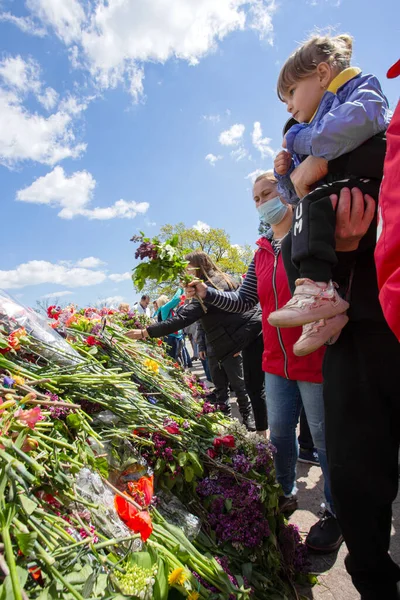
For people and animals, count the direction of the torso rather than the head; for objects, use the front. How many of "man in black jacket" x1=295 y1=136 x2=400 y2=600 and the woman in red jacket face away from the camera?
0

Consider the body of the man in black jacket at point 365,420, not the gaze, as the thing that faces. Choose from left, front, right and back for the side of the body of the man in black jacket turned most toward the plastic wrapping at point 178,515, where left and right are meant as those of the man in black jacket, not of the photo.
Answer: front

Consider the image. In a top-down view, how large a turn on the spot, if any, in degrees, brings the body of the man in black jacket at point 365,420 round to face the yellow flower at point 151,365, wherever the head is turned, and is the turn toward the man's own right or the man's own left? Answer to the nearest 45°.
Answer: approximately 45° to the man's own right

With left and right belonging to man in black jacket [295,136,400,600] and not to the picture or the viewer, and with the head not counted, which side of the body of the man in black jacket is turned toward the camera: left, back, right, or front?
left

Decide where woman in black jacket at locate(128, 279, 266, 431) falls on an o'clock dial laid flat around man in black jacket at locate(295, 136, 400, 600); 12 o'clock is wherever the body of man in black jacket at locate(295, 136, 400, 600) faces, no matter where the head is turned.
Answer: woman in black jacket at locate(128, 279, 266, 431) is roughly at 2 o'clock from man in black jacket at locate(295, 136, 400, 600).

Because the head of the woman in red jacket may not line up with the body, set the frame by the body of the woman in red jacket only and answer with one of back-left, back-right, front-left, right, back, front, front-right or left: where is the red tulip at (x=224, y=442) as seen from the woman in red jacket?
front

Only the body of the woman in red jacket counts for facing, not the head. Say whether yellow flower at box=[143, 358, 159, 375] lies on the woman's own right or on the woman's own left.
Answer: on the woman's own right

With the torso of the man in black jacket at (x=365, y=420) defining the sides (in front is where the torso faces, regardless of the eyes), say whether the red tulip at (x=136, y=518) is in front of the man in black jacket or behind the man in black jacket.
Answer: in front

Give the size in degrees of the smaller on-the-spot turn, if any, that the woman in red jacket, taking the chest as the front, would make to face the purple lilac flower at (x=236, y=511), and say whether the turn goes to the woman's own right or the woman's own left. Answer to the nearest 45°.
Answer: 0° — they already face it

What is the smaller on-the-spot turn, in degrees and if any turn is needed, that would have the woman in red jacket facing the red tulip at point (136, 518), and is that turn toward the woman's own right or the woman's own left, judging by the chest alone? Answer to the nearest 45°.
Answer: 0° — they already face it

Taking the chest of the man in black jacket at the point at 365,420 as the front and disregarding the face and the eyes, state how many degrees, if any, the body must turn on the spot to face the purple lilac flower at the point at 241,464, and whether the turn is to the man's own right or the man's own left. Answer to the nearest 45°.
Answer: approximately 45° to the man's own right

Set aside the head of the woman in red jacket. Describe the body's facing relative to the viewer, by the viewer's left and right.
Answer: facing the viewer and to the left of the viewer

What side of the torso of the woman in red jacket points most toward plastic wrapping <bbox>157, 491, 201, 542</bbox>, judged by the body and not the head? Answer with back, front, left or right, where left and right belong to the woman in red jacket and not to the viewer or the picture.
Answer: front
